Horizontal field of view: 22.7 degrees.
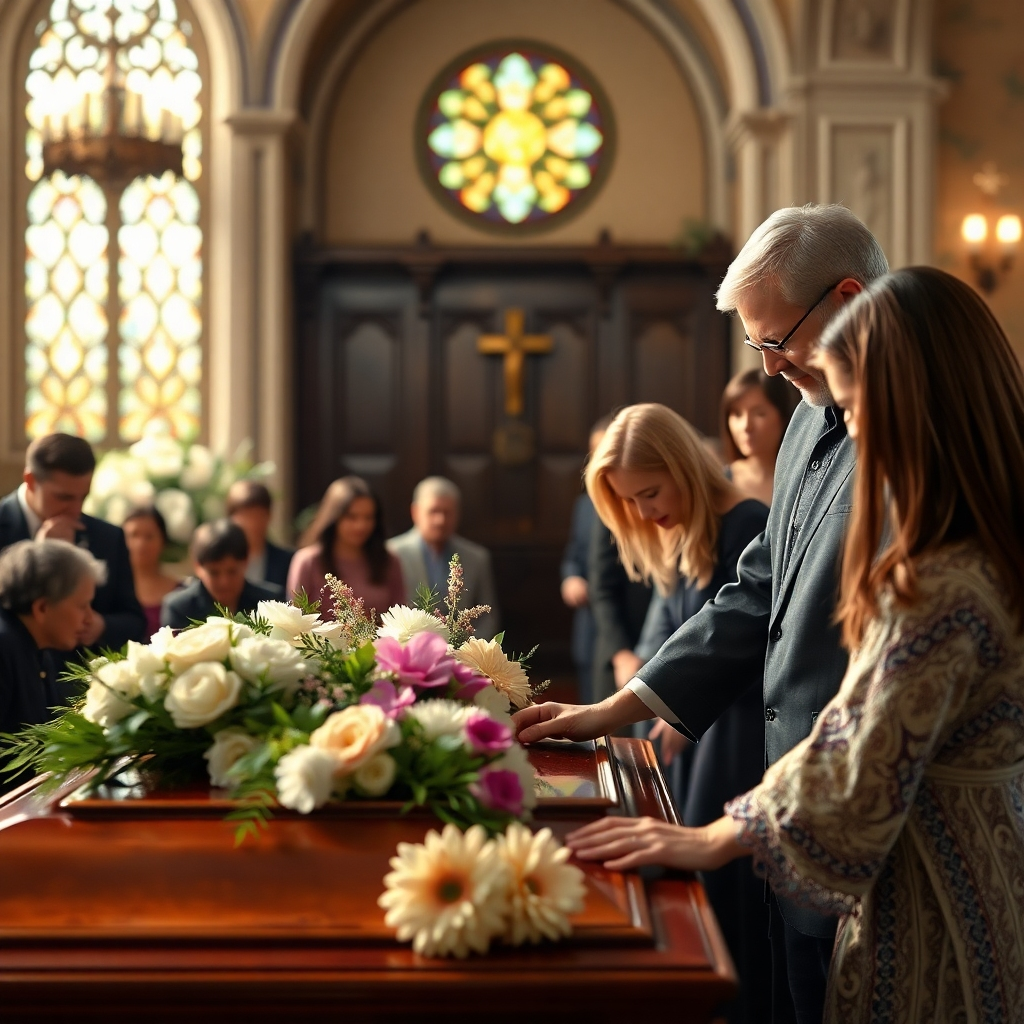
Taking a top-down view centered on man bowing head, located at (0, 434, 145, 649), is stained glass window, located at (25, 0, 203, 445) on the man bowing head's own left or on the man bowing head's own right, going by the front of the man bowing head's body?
on the man bowing head's own left

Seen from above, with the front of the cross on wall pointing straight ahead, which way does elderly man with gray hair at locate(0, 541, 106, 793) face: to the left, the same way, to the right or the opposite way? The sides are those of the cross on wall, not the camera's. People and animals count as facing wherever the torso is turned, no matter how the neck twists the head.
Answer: to the left

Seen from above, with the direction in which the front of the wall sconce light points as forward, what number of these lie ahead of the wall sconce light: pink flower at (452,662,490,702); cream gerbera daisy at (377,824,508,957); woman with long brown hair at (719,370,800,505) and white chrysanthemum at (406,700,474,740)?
4
